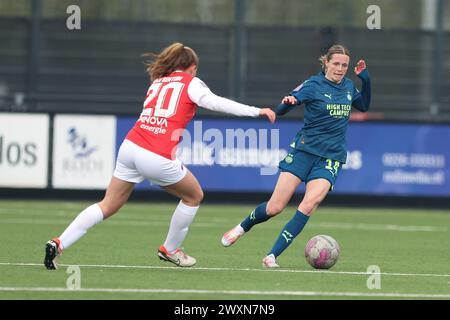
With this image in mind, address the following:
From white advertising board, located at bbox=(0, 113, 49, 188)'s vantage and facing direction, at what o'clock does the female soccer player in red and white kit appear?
The female soccer player in red and white kit is roughly at 12 o'clock from the white advertising board.

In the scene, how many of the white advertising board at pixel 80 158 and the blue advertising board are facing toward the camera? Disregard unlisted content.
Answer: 2

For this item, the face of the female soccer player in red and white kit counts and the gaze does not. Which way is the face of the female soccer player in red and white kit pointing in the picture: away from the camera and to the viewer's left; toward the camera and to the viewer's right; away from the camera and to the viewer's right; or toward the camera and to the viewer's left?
away from the camera and to the viewer's right

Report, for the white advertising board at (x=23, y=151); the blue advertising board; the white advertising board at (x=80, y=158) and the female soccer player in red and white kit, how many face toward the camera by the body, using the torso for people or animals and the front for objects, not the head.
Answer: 3

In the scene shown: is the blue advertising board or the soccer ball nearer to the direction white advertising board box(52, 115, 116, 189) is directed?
the soccer ball

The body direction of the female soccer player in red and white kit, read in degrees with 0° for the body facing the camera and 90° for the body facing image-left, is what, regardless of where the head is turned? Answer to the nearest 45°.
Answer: approximately 225°

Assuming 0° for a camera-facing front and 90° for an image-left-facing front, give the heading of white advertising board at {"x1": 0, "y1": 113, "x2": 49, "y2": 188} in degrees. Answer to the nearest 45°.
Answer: approximately 0°

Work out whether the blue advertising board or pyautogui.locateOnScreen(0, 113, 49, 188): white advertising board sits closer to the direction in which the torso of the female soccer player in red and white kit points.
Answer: the blue advertising board

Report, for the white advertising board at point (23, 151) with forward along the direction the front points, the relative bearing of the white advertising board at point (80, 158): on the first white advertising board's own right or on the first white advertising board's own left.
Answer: on the first white advertising board's own left

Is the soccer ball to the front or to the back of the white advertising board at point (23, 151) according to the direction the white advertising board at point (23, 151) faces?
to the front

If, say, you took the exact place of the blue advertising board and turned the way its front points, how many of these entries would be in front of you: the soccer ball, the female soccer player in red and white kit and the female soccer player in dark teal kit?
3
